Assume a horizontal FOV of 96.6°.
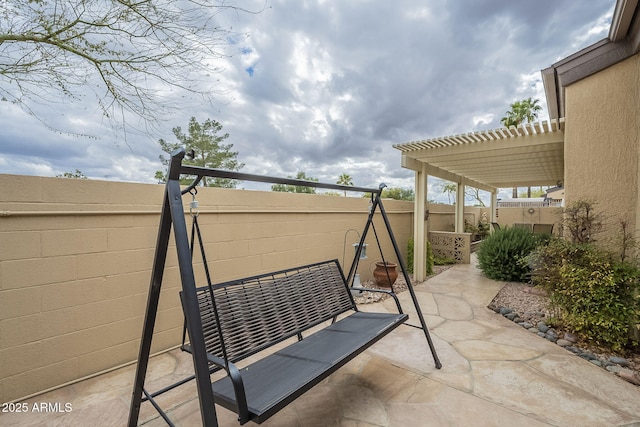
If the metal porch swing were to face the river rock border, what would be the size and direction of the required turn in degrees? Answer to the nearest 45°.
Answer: approximately 45° to its left

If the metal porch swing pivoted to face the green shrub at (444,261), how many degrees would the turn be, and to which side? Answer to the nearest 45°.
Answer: approximately 90° to its left

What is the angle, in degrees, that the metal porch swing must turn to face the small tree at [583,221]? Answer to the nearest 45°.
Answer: approximately 45° to its left

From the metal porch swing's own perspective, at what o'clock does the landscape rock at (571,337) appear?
The landscape rock is roughly at 10 o'clock from the metal porch swing.

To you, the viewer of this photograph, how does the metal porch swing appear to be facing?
facing the viewer and to the right of the viewer

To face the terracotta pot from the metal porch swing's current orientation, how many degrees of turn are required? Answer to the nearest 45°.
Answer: approximately 90° to its left

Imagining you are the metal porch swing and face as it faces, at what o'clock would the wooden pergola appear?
The wooden pergola is roughly at 9 o'clock from the metal porch swing.

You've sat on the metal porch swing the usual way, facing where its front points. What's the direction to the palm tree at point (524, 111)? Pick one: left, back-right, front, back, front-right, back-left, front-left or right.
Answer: left

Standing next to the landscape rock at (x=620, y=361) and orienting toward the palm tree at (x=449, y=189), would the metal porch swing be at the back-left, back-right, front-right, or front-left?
back-left

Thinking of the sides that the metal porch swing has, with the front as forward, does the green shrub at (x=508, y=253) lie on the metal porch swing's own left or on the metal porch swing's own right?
on the metal porch swing's own left

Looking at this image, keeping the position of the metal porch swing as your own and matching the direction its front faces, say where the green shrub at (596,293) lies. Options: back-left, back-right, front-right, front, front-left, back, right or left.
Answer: front-left

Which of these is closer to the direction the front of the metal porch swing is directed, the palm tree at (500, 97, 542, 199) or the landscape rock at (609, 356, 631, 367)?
the landscape rock

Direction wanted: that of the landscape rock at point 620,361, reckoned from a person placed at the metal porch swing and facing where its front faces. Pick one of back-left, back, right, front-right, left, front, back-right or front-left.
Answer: front-left

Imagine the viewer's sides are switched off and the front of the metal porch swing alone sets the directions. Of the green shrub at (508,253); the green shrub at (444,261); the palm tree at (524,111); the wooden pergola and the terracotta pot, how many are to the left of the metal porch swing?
5

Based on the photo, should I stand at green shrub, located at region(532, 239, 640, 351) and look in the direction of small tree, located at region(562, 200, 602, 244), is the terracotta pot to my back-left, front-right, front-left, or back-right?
front-left

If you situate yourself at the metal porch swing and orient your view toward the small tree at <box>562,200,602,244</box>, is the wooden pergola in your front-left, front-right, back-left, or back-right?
front-left
